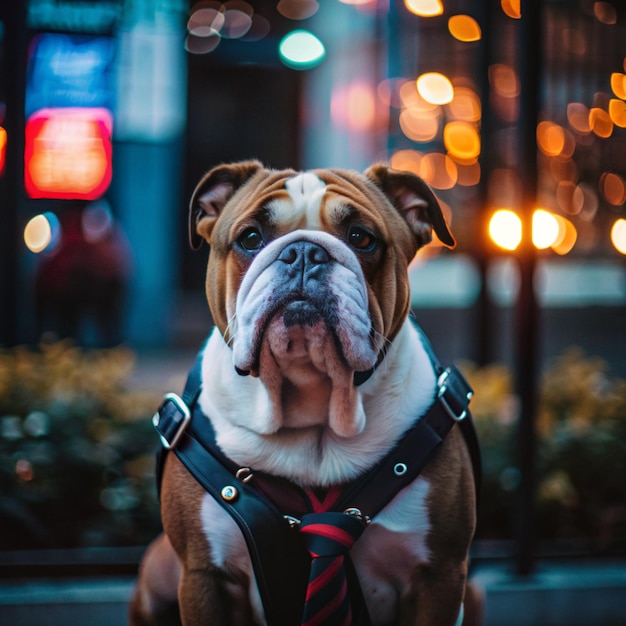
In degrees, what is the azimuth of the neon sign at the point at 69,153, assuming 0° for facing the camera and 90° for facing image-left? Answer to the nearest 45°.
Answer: approximately 0°

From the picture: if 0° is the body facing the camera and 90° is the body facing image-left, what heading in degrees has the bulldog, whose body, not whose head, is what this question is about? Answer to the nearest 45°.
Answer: approximately 0°

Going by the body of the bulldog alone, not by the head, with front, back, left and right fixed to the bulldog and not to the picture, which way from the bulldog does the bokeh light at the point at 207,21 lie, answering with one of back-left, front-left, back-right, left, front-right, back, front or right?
back

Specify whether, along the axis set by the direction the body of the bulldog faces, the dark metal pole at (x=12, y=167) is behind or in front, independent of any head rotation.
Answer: behind

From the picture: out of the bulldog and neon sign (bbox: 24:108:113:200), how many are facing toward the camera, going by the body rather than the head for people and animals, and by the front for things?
2

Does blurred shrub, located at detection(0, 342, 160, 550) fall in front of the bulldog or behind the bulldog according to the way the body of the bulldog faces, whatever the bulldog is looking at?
behind

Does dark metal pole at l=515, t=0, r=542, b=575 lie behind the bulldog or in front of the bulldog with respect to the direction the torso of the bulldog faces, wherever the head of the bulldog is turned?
behind

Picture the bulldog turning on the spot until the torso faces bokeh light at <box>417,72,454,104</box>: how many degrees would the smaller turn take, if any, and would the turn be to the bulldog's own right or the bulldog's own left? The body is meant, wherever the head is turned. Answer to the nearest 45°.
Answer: approximately 180°

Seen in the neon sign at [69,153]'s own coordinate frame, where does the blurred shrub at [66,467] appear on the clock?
The blurred shrub is roughly at 12 o'clock from the neon sign.
